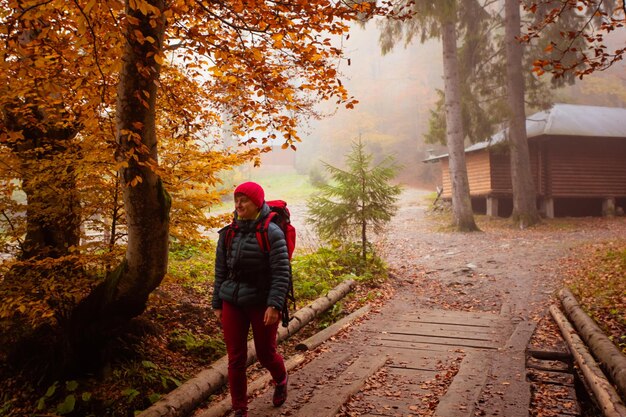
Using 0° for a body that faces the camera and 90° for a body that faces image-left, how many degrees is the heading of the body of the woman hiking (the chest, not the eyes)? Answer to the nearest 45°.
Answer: approximately 45°

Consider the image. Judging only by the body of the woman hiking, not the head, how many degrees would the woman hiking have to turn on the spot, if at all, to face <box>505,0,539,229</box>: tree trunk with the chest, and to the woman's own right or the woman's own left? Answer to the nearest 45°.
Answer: approximately 180°

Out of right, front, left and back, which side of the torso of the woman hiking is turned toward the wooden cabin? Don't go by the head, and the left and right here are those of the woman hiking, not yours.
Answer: back

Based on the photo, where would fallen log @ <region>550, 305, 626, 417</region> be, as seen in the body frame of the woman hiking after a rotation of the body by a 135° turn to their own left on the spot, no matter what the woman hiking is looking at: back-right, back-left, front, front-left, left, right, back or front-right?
front

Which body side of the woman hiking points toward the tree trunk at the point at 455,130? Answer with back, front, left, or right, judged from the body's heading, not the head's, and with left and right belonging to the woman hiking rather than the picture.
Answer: back

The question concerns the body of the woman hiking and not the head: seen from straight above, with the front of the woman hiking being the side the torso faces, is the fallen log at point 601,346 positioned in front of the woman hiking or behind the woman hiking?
behind

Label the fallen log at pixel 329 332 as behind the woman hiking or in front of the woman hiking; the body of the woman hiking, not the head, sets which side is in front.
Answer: behind
